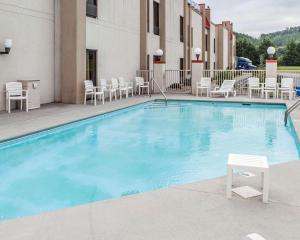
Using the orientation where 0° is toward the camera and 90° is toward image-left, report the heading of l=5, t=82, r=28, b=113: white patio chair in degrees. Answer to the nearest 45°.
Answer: approximately 315°

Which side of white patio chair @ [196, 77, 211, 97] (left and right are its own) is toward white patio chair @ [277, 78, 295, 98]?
left

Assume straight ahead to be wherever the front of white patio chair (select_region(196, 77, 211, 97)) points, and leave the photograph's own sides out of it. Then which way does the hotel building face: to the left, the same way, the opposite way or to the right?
to the left

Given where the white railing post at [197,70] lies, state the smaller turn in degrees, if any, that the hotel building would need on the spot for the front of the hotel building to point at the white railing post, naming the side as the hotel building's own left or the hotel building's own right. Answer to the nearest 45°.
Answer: approximately 90° to the hotel building's own left

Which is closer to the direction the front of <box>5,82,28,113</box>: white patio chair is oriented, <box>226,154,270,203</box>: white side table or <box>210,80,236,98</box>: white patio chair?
the white side table

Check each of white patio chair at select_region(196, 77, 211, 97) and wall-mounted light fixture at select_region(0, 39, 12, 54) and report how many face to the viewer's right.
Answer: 1

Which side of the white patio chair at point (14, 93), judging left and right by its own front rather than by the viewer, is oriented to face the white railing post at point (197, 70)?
left

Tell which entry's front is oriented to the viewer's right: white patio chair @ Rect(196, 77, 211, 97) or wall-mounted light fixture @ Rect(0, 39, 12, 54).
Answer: the wall-mounted light fixture

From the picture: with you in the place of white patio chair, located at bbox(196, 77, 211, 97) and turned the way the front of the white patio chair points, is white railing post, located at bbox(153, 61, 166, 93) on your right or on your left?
on your right
